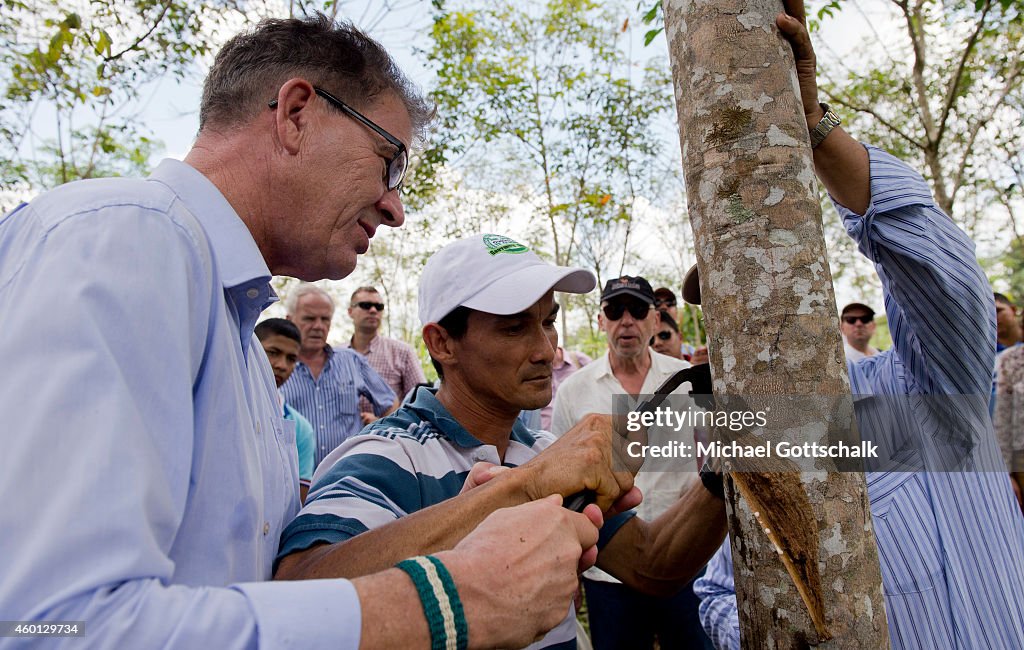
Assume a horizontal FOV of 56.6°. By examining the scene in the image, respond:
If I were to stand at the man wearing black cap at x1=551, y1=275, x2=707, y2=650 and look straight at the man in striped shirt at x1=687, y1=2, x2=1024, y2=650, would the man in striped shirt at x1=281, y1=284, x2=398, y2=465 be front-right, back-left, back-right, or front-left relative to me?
back-right

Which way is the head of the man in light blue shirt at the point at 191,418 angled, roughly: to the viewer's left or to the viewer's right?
to the viewer's right

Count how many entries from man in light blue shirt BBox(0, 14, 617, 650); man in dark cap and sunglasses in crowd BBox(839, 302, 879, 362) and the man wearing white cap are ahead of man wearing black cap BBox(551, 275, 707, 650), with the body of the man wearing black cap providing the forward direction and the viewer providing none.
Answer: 2

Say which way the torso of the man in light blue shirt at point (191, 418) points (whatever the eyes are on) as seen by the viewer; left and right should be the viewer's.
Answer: facing to the right of the viewer

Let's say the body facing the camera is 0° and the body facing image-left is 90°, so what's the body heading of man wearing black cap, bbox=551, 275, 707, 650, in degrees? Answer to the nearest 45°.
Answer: approximately 0°
